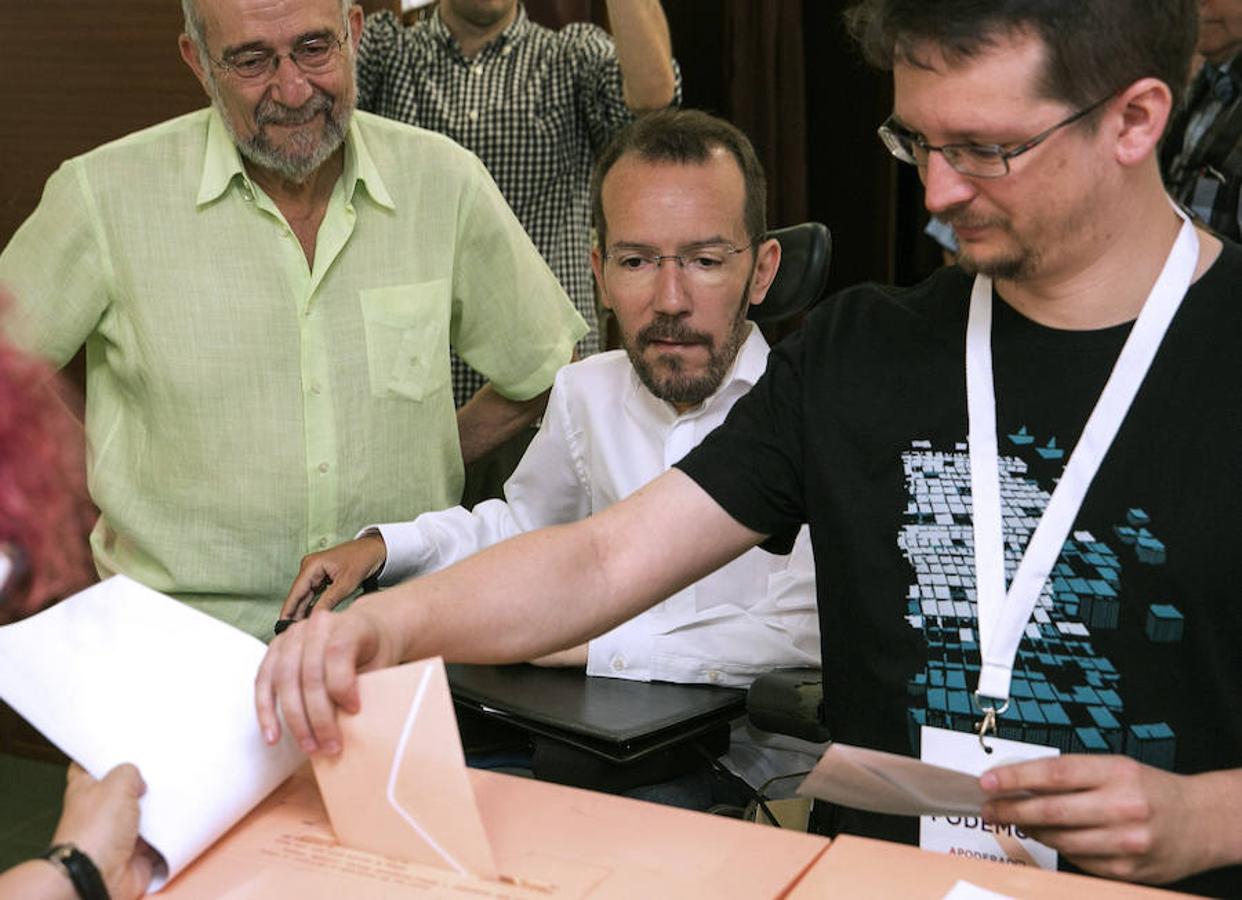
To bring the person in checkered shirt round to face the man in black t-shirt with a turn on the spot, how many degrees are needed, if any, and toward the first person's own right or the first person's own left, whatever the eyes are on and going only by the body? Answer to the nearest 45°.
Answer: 0° — they already face them

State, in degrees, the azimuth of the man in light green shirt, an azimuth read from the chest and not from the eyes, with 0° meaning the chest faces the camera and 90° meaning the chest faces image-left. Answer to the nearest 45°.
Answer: approximately 0°

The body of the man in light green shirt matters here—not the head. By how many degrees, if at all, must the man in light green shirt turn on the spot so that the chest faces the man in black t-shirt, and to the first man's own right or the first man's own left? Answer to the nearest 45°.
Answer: approximately 45° to the first man's own left

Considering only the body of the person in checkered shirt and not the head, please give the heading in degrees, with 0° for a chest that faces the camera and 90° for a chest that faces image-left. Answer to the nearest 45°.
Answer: approximately 0°

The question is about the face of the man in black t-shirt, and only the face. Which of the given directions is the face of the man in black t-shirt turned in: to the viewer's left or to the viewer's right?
to the viewer's left

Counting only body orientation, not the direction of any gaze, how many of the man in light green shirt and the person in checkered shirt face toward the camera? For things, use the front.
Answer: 2

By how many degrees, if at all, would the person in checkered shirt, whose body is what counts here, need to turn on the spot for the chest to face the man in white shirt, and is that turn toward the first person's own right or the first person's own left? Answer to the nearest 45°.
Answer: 0° — they already face them

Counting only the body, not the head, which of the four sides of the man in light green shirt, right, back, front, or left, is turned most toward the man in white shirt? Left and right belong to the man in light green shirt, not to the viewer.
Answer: left

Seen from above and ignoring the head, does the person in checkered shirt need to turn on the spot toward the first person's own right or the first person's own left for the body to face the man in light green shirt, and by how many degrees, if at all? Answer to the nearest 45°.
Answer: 0° — they already face them

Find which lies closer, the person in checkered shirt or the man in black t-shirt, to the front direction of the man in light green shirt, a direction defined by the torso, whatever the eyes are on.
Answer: the man in black t-shirt
